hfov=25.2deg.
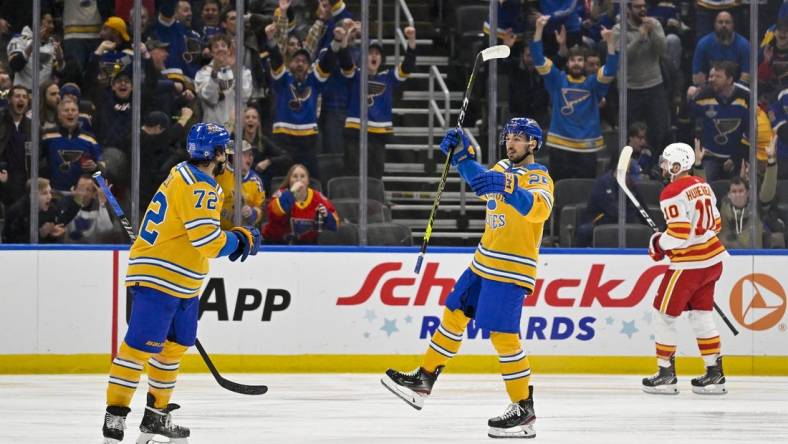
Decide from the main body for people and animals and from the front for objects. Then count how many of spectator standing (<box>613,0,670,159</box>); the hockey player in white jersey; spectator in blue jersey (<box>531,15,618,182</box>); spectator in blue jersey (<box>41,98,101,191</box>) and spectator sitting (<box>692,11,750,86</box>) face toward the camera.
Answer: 4

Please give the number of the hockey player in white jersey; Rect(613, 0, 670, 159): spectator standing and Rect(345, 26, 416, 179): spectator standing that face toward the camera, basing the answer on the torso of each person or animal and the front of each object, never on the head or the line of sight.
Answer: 2

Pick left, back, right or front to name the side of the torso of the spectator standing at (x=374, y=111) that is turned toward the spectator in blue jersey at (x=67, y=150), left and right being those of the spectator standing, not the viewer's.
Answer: right

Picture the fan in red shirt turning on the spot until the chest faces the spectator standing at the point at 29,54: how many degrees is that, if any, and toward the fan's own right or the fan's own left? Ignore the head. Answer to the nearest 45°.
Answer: approximately 90° to the fan's own right

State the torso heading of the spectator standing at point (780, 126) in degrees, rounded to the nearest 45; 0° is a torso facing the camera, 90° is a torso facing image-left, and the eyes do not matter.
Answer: approximately 45°

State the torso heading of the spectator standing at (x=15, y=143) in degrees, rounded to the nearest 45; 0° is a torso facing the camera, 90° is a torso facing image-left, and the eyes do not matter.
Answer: approximately 315°

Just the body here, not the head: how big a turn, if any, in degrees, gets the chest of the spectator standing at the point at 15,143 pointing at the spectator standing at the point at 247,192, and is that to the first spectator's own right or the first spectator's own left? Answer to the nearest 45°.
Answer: approximately 45° to the first spectator's own left

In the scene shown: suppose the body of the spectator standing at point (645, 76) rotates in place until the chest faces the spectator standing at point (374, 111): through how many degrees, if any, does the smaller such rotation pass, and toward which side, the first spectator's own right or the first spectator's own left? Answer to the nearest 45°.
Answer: approximately 90° to the first spectator's own right

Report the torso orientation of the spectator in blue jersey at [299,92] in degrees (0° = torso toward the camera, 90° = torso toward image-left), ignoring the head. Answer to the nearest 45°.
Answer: approximately 0°

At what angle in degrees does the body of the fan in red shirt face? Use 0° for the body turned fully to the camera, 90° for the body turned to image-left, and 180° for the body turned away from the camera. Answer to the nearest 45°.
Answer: approximately 0°

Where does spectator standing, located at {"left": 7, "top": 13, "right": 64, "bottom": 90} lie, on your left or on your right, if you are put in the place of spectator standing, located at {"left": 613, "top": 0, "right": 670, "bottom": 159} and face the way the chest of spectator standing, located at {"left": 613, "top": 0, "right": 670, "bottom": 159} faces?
on your right

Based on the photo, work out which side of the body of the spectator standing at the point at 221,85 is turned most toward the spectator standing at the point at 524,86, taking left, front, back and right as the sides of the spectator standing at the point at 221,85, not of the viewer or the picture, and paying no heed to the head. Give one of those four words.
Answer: left
